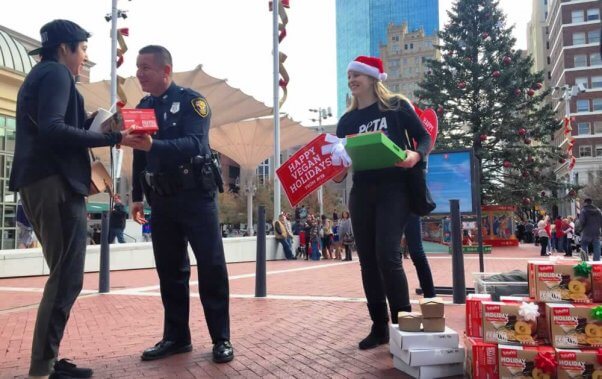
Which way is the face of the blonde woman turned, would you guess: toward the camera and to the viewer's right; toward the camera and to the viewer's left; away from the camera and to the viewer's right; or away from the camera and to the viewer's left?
toward the camera and to the viewer's left

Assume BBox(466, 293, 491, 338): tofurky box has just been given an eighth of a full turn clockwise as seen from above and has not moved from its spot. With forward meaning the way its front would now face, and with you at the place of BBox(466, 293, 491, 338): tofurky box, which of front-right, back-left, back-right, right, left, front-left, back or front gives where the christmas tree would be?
back-right

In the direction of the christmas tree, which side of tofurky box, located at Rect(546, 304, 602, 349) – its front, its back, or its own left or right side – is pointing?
back

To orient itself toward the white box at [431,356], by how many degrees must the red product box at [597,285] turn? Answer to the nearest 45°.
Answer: approximately 90° to its right

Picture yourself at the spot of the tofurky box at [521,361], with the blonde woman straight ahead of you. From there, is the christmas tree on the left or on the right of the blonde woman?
right
